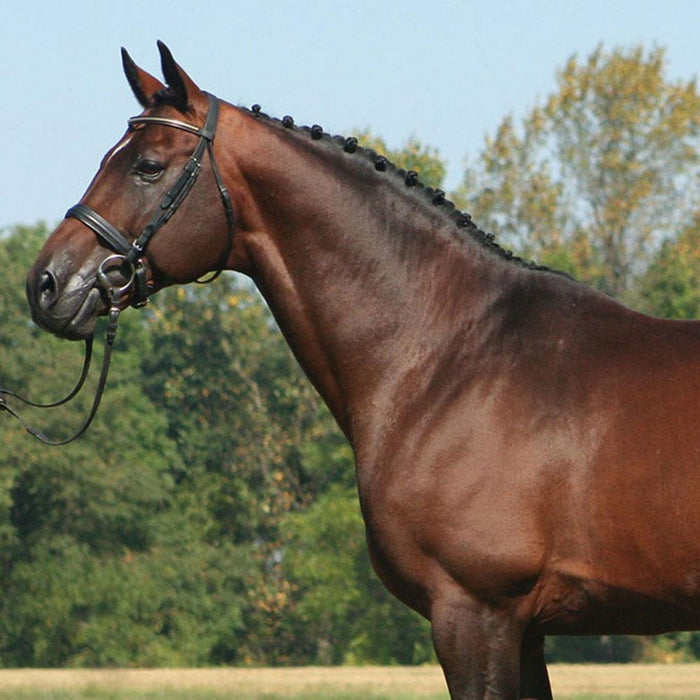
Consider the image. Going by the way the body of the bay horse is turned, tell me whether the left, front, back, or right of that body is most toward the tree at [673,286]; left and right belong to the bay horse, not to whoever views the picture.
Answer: right

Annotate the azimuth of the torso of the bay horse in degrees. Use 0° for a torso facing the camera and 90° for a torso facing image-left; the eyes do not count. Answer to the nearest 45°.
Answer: approximately 90°
